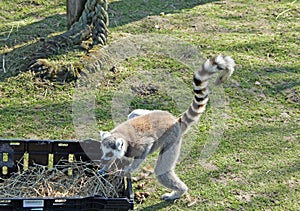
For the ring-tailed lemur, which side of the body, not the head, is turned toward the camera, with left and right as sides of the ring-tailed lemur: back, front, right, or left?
left

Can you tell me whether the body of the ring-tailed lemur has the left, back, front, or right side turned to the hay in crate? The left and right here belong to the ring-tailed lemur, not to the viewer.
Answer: front
